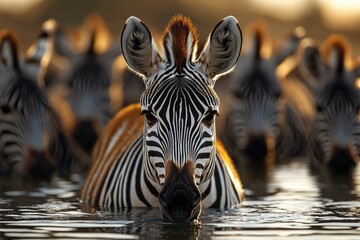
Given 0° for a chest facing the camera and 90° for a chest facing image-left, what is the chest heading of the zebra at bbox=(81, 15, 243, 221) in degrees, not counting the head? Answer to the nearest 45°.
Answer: approximately 0°

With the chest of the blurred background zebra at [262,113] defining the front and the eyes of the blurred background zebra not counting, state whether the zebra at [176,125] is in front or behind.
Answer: in front

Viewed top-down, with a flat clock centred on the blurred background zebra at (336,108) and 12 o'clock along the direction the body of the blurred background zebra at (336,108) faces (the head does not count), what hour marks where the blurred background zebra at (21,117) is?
the blurred background zebra at (21,117) is roughly at 2 o'clock from the blurred background zebra at (336,108).

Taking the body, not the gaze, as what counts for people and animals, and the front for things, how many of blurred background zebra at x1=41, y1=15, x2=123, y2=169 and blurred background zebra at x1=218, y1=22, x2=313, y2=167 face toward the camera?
2

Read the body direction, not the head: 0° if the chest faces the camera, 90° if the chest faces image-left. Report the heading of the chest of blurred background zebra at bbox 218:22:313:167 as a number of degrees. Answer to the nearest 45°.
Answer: approximately 0°
